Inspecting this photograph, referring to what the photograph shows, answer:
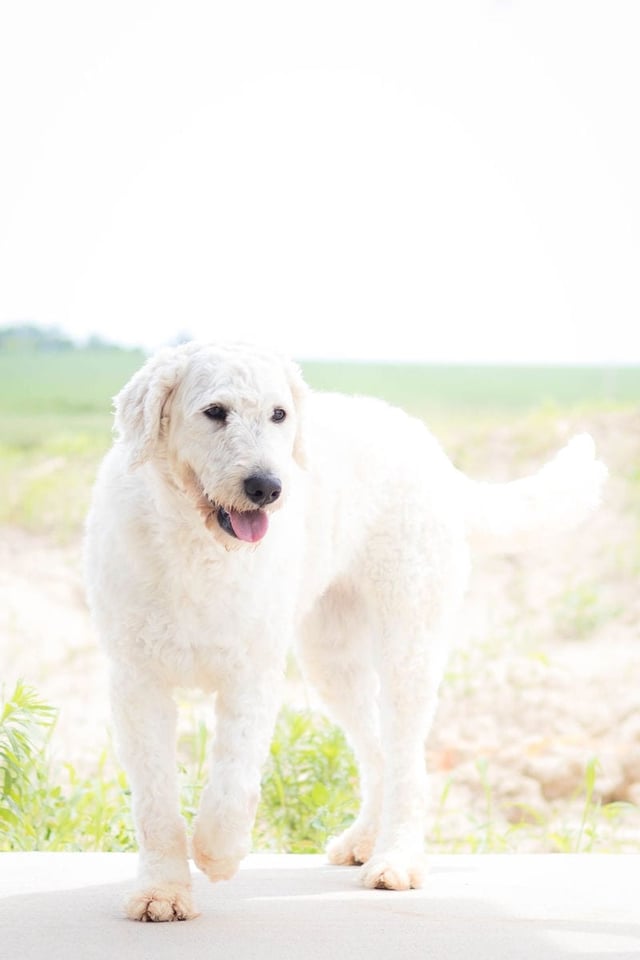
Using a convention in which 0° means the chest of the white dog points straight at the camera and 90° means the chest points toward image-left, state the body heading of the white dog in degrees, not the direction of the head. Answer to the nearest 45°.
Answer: approximately 45°

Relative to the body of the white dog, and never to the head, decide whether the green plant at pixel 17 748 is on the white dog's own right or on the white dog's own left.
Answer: on the white dog's own right

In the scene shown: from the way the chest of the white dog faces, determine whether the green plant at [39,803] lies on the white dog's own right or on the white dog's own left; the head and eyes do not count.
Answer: on the white dog's own right

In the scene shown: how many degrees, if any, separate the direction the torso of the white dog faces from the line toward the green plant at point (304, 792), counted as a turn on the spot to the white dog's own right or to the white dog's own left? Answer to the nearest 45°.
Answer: approximately 135° to the white dog's own right
